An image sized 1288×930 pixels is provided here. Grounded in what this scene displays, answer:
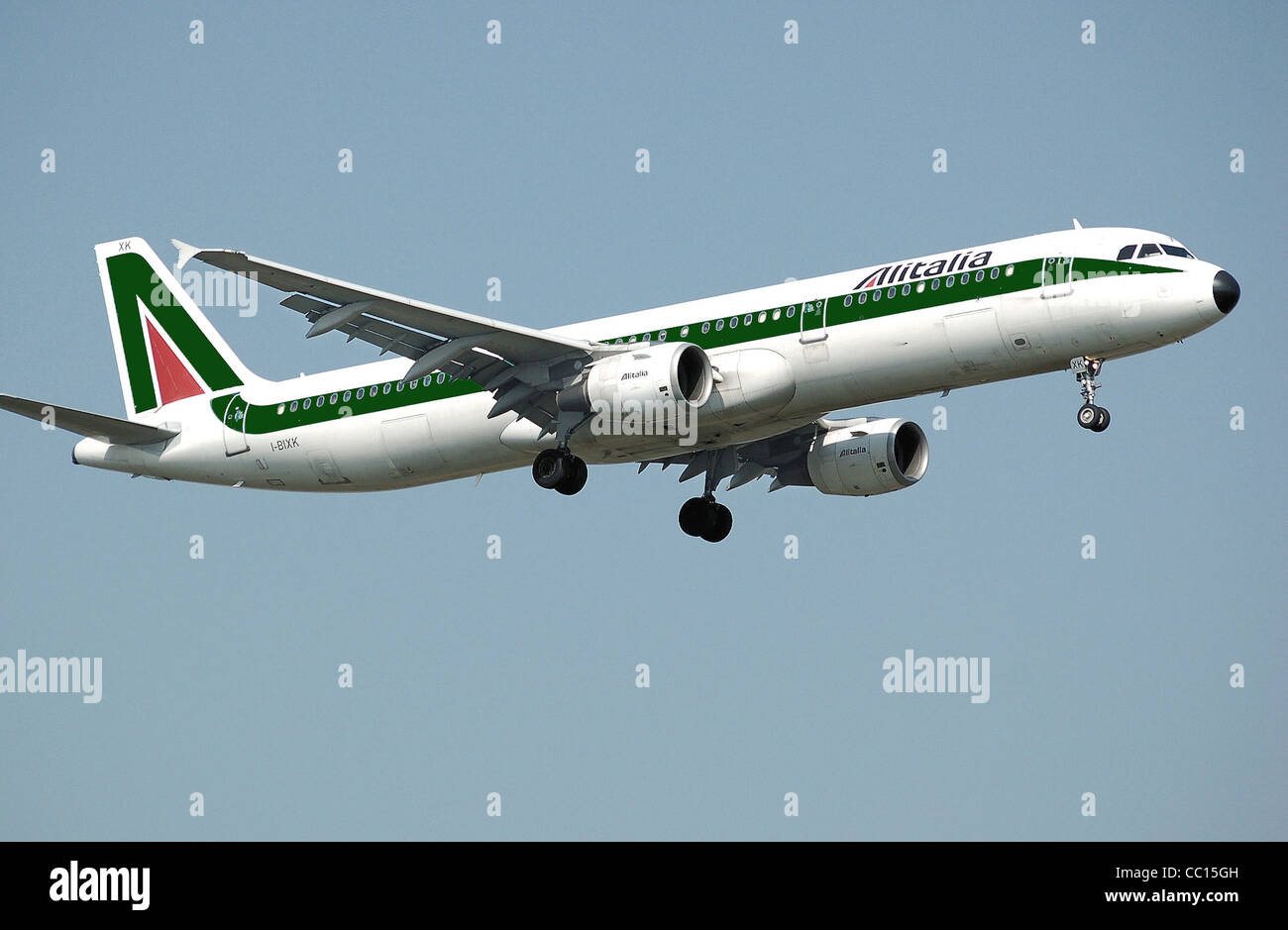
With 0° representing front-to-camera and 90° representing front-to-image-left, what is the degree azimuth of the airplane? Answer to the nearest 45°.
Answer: approximately 315°
